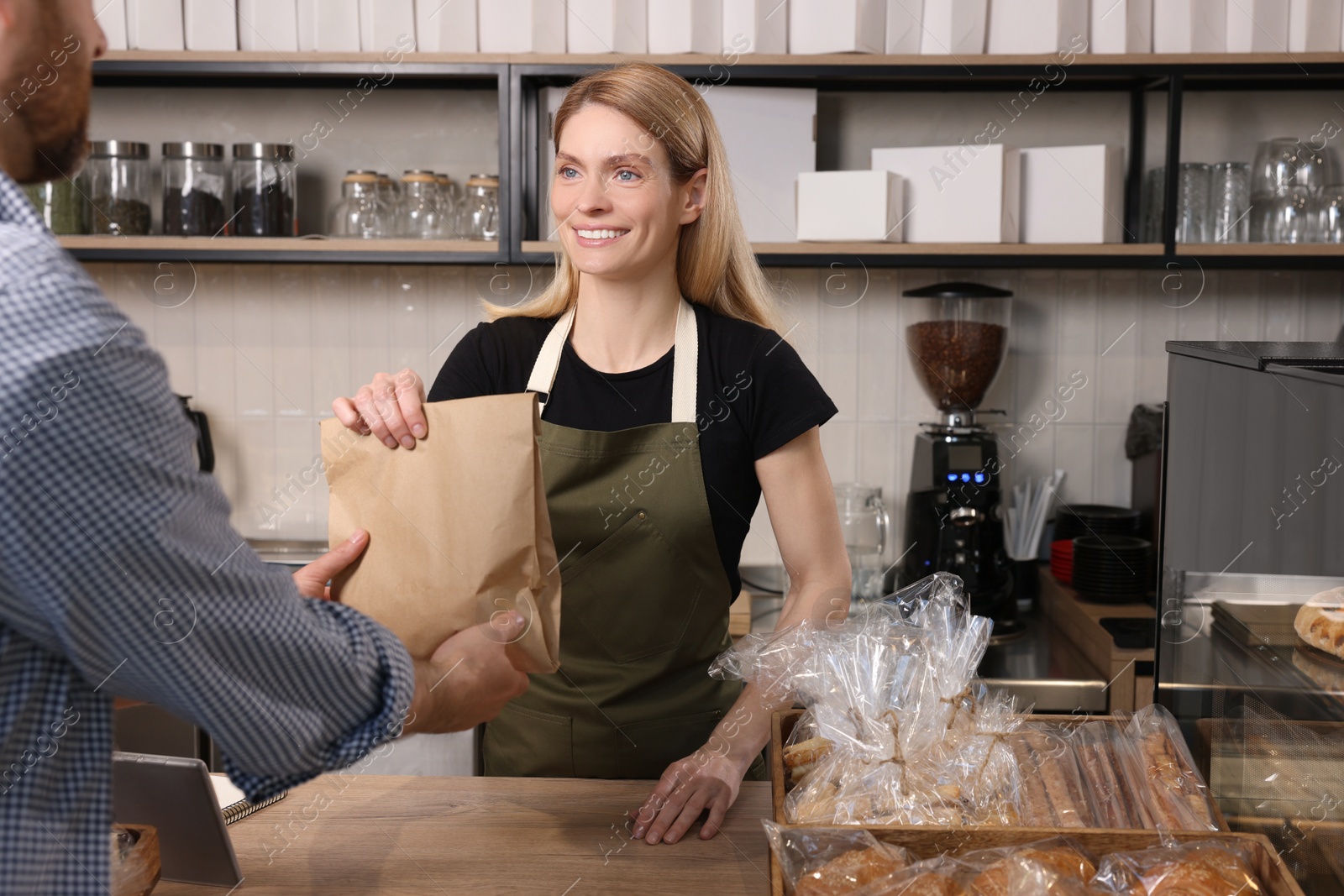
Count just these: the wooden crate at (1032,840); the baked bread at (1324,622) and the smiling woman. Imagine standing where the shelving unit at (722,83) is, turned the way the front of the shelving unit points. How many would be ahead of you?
3

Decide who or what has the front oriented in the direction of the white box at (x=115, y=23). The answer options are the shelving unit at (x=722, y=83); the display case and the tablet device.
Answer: the tablet device

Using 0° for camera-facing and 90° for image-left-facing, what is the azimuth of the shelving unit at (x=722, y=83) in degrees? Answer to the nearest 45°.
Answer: approximately 0°

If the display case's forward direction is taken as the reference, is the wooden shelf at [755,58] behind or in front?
behind

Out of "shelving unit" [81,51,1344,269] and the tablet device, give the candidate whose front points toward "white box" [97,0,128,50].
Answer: the tablet device

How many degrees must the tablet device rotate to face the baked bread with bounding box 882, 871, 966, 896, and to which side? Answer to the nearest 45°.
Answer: approximately 135° to its right

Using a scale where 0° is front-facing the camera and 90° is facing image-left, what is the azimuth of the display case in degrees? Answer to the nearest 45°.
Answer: approximately 0°

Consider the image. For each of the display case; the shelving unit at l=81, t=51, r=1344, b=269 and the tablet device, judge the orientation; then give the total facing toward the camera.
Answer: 2

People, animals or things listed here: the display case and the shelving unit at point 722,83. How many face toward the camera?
2

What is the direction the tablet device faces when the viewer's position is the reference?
facing away from the viewer

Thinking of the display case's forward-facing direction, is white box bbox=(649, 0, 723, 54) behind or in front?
behind

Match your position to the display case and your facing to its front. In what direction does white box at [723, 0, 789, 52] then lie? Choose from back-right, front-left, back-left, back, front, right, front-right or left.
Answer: back-right

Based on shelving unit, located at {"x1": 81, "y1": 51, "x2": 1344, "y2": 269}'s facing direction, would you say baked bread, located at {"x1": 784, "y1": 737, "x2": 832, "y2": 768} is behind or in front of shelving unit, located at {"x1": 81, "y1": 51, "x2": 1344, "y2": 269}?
in front

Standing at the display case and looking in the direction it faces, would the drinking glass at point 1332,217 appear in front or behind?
behind

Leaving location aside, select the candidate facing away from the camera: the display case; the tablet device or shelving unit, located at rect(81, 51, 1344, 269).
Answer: the tablet device
